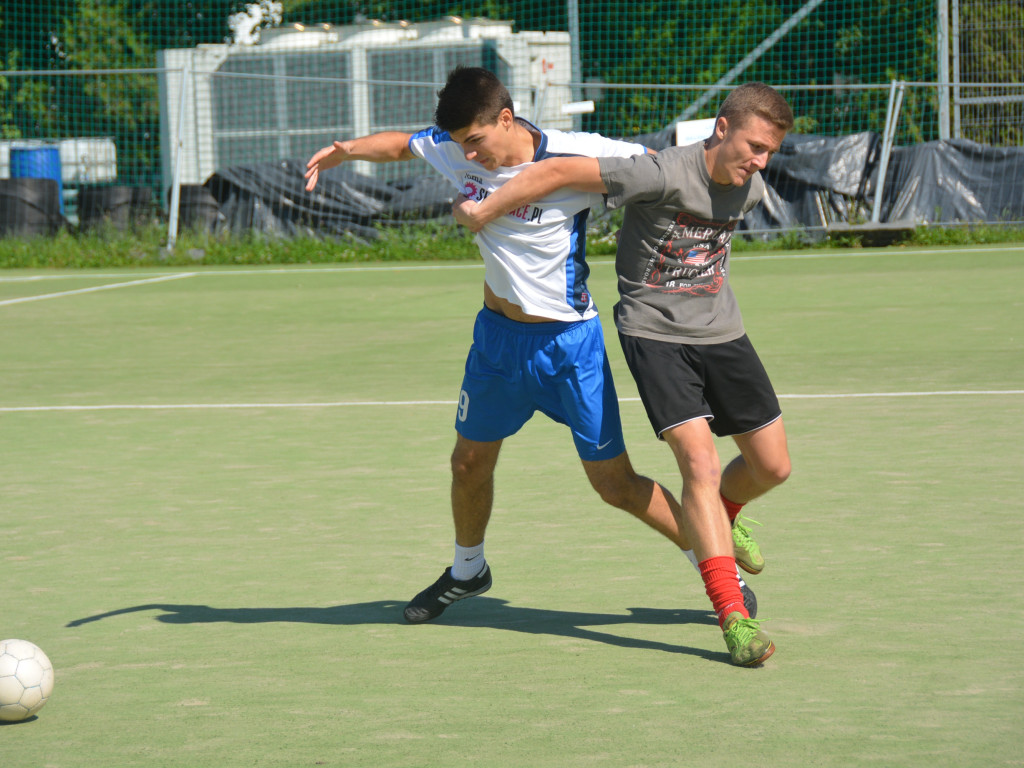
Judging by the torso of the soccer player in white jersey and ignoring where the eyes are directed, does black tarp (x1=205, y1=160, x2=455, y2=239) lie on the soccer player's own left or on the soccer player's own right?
on the soccer player's own right
